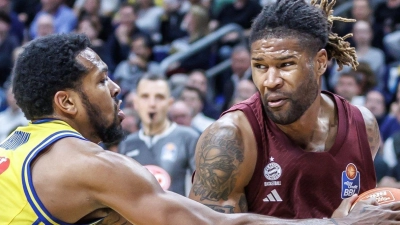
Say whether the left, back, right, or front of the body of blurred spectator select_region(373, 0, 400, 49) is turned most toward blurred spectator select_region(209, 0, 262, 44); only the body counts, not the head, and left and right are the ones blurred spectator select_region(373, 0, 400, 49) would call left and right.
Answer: right

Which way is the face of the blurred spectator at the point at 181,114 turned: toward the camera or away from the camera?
toward the camera

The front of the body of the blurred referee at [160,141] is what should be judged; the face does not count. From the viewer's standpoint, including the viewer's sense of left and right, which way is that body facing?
facing the viewer

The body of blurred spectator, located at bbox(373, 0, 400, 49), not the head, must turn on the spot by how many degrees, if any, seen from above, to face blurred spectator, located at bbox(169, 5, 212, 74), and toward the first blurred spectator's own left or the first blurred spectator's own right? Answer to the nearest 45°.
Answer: approximately 90° to the first blurred spectator's own right

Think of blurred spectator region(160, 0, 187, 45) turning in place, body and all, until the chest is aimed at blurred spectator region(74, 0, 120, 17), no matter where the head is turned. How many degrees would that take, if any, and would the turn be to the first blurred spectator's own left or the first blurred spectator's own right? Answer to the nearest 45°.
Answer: approximately 135° to the first blurred spectator's own right

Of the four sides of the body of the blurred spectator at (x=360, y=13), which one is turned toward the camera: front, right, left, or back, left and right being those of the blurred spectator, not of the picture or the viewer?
front

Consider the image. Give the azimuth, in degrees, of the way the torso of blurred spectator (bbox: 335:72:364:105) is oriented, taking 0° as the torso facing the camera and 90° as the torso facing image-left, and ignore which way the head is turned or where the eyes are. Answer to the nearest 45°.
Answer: approximately 45°

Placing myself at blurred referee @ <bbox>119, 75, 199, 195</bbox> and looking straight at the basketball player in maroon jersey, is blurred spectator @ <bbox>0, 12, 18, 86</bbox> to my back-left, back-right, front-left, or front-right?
back-right

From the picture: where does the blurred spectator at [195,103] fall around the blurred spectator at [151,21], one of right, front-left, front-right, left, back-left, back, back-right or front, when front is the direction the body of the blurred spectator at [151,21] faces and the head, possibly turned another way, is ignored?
front-left

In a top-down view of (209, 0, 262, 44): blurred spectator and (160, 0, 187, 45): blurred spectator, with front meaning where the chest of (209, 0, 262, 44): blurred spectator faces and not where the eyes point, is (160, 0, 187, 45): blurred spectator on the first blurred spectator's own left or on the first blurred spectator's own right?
on the first blurred spectator's own right

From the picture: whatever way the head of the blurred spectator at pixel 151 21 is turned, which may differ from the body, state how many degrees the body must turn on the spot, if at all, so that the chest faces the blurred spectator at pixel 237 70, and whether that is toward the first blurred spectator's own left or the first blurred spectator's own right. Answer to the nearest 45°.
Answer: approximately 90° to the first blurred spectator's own left

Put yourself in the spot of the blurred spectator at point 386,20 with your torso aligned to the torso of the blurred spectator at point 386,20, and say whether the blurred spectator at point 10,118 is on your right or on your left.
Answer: on your right
